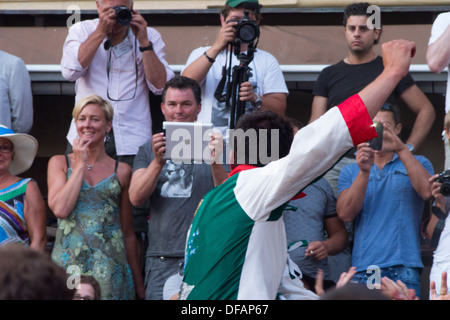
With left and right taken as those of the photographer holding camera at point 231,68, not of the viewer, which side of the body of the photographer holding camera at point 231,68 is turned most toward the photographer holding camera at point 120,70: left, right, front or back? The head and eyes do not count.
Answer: right

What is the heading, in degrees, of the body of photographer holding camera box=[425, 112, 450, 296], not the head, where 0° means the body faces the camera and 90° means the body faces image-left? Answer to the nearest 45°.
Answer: approximately 0°

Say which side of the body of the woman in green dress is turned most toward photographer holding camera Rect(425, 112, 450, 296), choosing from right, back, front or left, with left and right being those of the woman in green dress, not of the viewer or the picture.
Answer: left

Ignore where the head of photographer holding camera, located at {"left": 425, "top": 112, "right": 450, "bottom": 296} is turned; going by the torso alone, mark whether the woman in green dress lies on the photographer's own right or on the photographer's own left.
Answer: on the photographer's own right

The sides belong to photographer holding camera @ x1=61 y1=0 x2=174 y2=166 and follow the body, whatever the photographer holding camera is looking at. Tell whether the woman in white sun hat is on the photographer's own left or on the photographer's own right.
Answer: on the photographer's own right

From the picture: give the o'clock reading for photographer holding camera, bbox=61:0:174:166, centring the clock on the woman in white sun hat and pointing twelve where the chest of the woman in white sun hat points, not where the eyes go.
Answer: The photographer holding camera is roughly at 8 o'clock from the woman in white sun hat.

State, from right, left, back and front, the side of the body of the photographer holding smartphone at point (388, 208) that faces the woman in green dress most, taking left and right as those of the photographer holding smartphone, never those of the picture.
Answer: right

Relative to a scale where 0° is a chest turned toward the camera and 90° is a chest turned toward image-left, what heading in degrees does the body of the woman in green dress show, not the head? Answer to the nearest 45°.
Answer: approximately 0°
